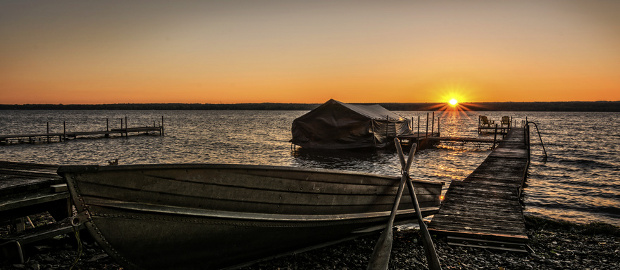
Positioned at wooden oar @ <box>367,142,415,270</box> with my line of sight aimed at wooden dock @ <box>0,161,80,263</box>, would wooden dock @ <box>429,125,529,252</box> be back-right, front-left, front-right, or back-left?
back-right

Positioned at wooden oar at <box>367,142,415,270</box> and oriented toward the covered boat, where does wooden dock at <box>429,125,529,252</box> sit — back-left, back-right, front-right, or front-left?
front-right

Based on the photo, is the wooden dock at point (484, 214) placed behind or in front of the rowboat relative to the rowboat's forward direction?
behind

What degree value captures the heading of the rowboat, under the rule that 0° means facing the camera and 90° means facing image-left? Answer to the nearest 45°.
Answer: approximately 45°

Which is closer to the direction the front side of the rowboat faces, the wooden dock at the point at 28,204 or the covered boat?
the wooden dock

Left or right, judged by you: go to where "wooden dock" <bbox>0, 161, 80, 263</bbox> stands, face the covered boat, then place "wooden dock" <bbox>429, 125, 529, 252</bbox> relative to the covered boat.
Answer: right
